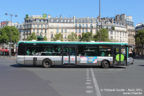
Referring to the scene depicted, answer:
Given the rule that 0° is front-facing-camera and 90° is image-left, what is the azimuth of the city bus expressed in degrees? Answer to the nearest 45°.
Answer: approximately 270°
